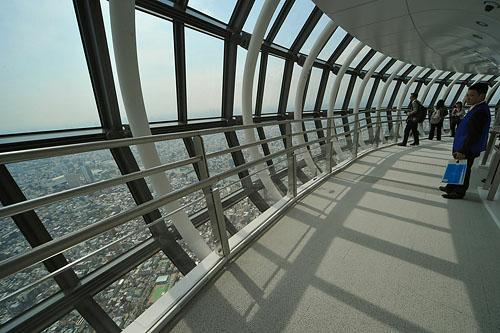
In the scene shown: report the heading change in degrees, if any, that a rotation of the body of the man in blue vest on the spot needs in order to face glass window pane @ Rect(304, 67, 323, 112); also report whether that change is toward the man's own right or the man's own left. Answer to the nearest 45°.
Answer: approximately 45° to the man's own right

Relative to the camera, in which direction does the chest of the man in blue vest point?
to the viewer's left

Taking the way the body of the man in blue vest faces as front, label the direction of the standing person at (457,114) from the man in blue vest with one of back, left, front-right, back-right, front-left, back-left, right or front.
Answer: right

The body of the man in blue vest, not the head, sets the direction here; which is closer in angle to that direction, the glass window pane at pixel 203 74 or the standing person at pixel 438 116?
the glass window pane

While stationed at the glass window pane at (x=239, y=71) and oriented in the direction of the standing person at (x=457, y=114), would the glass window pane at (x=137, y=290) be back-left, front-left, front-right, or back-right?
back-right

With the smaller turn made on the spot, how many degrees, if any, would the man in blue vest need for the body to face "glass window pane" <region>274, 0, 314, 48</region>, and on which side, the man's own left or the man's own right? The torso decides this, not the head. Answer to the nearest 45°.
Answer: approximately 45° to the man's own right

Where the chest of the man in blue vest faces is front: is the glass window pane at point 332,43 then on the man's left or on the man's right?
on the man's right

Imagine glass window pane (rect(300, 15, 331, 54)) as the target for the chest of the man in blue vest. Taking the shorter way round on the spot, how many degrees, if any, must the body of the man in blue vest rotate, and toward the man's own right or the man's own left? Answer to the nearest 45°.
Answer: approximately 45° to the man's own right

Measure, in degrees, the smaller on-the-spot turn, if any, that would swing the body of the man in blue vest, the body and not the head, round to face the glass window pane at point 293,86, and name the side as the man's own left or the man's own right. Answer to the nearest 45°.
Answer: approximately 45° to the man's own right

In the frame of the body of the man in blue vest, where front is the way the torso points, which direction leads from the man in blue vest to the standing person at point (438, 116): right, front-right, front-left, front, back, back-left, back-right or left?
right

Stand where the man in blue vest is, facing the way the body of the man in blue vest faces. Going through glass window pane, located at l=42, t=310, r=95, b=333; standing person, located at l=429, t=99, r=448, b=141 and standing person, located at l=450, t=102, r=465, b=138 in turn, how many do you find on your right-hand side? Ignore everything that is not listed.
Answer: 2

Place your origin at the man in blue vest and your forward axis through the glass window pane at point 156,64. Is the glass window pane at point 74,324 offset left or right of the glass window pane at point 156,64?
left
